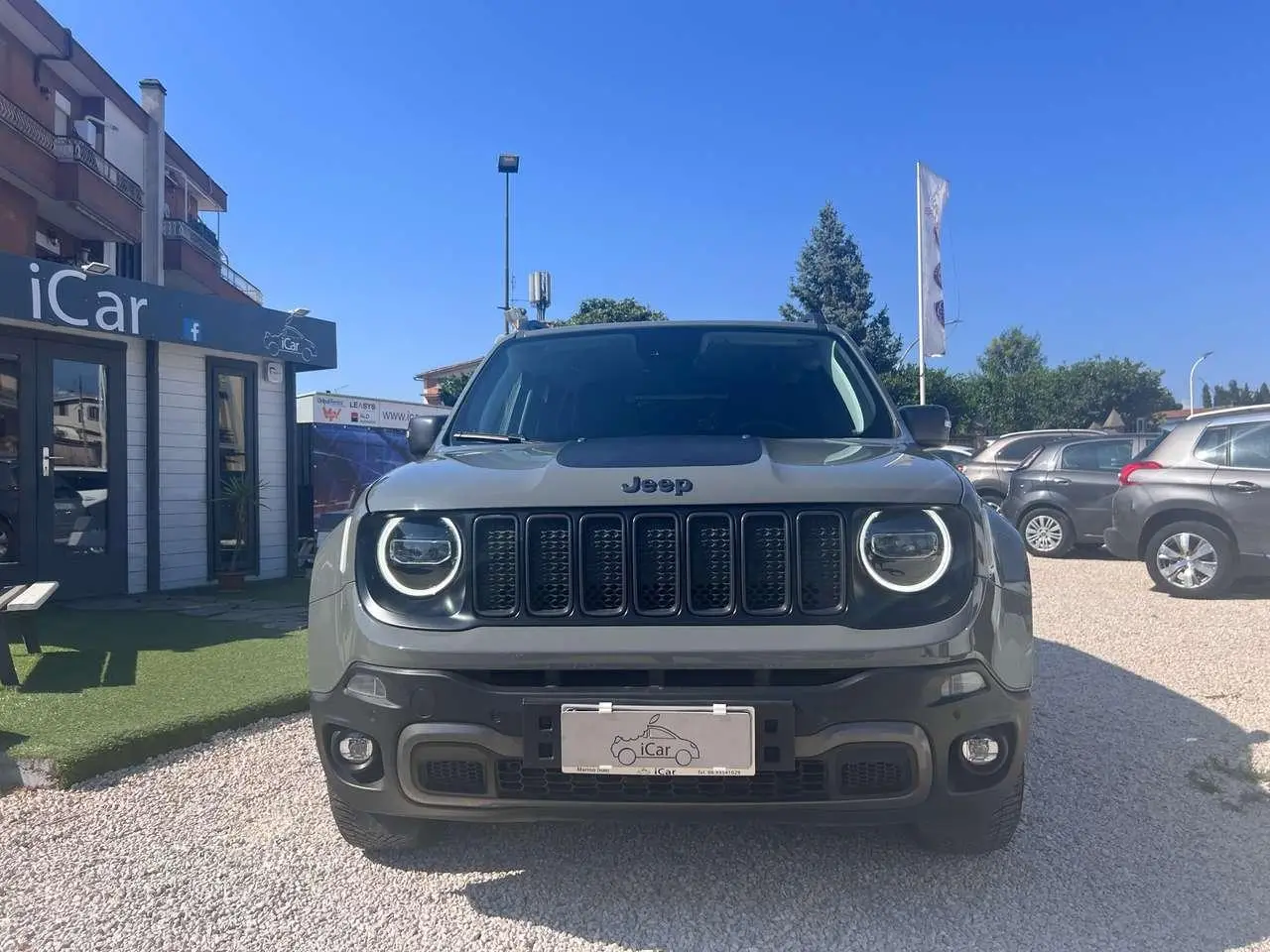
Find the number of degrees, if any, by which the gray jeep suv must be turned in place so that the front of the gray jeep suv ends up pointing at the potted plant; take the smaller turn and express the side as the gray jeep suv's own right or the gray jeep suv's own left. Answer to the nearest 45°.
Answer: approximately 135° to the gray jeep suv's own right

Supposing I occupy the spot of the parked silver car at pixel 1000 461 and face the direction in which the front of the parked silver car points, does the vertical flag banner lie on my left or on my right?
on my left

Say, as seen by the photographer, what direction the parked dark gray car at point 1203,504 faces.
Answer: facing to the right of the viewer

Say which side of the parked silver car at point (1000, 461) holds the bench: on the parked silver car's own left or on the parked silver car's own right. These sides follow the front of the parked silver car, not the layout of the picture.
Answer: on the parked silver car's own right

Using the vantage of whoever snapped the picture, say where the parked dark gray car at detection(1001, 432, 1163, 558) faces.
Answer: facing to the right of the viewer

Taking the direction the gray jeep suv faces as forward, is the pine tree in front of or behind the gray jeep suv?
behind

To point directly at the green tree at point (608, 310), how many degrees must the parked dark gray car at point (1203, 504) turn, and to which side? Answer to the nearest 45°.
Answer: approximately 135° to its left

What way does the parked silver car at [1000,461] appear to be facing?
to the viewer's right
